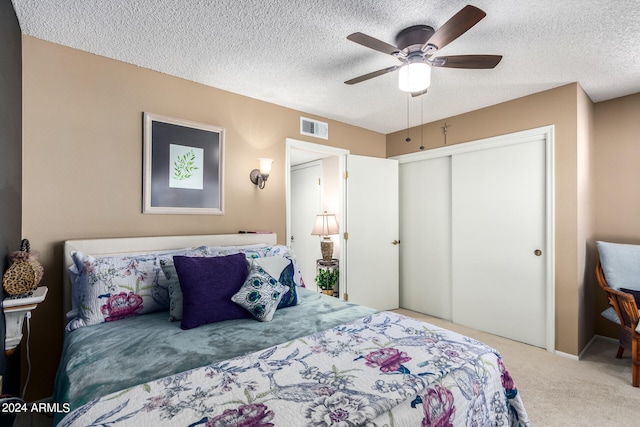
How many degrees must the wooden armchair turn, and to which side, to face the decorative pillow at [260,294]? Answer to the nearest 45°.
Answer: approximately 90° to its right

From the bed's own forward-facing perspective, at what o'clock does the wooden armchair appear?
The wooden armchair is roughly at 10 o'clock from the bed.

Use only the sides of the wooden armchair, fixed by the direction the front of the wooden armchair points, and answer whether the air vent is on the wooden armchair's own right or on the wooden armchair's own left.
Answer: on the wooden armchair's own right

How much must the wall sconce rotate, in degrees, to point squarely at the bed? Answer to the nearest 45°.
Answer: approximately 45° to its right

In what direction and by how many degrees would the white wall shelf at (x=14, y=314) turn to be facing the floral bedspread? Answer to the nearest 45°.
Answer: approximately 45° to its left

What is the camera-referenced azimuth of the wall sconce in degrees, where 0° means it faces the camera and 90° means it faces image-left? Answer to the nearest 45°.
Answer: approximately 315°

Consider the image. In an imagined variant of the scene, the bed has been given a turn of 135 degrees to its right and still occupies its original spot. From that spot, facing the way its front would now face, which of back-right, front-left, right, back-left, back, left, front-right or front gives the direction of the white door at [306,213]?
right

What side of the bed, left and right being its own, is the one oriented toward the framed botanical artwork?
back

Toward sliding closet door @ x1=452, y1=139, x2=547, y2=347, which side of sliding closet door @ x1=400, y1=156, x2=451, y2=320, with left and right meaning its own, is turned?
left

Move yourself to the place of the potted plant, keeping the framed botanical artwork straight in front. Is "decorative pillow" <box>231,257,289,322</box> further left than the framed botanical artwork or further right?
left
